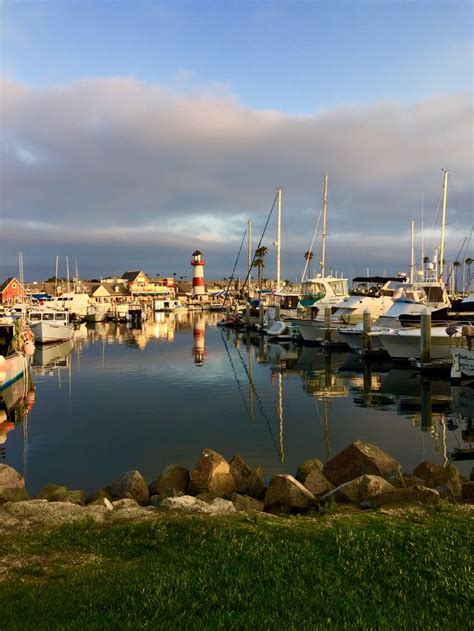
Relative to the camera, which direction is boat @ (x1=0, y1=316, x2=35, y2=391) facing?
to the viewer's right

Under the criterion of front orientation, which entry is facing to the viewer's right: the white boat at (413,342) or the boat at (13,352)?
the boat

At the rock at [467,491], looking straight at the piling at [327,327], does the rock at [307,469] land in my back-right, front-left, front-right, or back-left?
front-left

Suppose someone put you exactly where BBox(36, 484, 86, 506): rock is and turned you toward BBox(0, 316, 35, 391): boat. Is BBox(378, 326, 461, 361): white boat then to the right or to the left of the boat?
right

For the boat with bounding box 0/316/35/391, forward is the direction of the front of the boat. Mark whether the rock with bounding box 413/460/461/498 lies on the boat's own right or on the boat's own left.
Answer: on the boat's own right

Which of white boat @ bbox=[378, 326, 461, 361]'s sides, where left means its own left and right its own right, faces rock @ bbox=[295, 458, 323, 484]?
left

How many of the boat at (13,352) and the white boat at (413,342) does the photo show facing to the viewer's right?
1

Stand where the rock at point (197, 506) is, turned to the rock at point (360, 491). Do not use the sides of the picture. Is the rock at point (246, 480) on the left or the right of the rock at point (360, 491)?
left

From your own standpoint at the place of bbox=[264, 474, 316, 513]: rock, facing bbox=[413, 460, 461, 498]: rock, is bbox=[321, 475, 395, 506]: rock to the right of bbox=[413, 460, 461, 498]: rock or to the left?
right

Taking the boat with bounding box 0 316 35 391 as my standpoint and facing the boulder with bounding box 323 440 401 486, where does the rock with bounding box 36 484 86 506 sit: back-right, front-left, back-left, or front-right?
front-right

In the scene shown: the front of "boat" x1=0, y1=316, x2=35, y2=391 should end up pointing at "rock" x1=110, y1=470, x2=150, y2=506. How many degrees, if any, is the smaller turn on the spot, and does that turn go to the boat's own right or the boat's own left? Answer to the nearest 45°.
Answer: approximately 90° to the boat's own right

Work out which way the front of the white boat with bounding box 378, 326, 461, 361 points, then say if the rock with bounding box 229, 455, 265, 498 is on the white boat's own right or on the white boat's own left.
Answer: on the white boat's own left

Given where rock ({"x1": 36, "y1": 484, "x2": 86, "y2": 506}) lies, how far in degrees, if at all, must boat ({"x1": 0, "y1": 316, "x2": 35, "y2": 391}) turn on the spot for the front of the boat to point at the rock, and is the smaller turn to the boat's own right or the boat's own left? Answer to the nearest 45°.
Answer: approximately 90° to the boat's own right

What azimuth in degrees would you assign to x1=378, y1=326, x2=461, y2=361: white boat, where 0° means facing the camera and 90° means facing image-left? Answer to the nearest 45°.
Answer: approximately 90°

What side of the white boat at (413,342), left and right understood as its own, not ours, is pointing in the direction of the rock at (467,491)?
left

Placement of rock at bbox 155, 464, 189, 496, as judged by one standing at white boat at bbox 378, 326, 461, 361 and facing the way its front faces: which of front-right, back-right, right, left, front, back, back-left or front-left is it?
left

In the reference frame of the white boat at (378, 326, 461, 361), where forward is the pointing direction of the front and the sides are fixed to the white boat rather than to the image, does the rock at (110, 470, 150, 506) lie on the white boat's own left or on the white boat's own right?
on the white boat's own left
